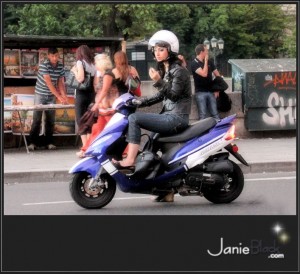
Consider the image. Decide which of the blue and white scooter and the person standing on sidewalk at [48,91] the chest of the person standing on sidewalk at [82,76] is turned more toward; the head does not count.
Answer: the person standing on sidewalk

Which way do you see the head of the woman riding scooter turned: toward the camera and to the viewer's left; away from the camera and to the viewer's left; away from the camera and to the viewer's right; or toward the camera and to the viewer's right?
toward the camera and to the viewer's left

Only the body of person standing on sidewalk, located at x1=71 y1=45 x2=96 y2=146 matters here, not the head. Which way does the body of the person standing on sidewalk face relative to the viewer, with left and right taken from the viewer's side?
facing away from the viewer and to the left of the viewer

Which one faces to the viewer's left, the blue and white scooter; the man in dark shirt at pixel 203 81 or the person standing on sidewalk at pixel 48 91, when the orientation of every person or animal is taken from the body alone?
the blue and white scooter

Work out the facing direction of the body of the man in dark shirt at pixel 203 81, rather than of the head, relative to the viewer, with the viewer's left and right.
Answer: facing the viewer and to the right of the viewer

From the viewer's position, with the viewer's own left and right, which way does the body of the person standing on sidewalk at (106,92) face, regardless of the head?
facing to the left of the viewer

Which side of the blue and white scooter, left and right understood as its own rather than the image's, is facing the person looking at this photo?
left

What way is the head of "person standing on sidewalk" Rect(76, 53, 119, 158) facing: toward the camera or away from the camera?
away from the camera

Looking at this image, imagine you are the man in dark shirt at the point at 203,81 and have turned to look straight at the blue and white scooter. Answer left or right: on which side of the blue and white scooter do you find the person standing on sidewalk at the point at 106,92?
right

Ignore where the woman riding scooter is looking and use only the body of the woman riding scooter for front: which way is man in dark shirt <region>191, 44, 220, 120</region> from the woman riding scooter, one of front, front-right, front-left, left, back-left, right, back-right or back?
right

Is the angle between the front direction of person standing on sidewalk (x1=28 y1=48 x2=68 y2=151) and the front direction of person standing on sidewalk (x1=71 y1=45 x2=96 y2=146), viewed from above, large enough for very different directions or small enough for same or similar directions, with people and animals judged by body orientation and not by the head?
very different directions

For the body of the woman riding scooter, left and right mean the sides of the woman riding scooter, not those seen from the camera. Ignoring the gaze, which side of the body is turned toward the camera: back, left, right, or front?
left
